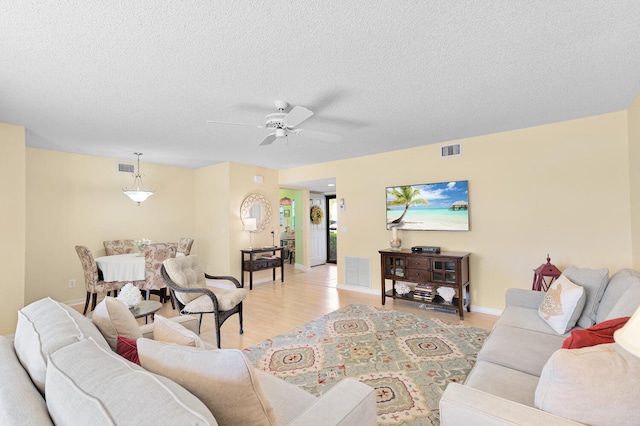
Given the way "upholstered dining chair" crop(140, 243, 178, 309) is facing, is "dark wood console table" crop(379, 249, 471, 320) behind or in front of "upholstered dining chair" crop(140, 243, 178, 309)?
behind

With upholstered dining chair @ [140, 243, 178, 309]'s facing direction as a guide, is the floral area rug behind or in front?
behind

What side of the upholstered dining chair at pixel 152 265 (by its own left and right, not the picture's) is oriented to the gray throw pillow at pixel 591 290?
back

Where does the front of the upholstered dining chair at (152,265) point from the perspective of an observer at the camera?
facing away from the viewer and to the left of the viewer

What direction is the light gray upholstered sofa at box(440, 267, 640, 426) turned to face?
to the viewer's left

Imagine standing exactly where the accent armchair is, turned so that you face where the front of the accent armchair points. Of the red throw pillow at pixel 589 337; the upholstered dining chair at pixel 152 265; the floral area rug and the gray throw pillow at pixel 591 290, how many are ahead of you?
3

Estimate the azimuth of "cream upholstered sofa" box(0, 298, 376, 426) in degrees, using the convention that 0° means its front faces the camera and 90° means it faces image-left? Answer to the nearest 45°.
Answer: approximately 225°
